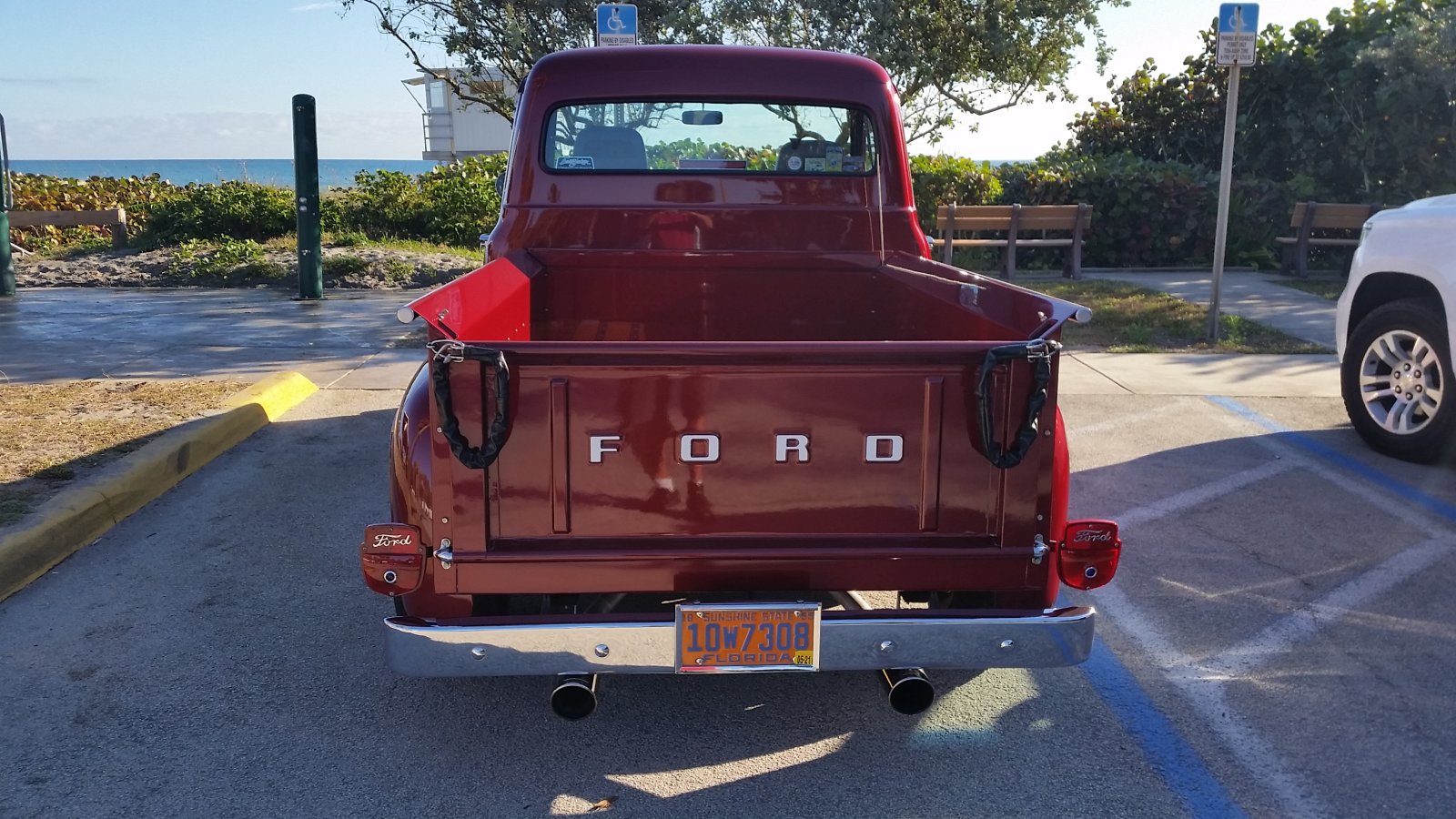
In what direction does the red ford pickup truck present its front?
away from the camera

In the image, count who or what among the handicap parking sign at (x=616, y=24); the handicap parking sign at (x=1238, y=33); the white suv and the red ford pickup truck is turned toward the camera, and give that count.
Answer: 2

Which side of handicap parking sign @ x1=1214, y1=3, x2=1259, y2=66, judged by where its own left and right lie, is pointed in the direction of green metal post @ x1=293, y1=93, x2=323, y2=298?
right

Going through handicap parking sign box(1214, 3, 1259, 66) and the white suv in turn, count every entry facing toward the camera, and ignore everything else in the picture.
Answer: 1

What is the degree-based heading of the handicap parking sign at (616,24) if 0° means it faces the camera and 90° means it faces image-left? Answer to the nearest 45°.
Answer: approximately 0°

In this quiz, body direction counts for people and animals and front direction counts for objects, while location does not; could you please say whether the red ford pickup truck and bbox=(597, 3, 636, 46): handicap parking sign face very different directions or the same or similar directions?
very different directions

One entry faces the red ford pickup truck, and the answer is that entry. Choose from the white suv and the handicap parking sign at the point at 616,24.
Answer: the handicap parking sign

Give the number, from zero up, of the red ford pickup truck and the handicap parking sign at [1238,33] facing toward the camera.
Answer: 1

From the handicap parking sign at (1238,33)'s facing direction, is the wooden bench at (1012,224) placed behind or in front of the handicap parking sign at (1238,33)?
behind
